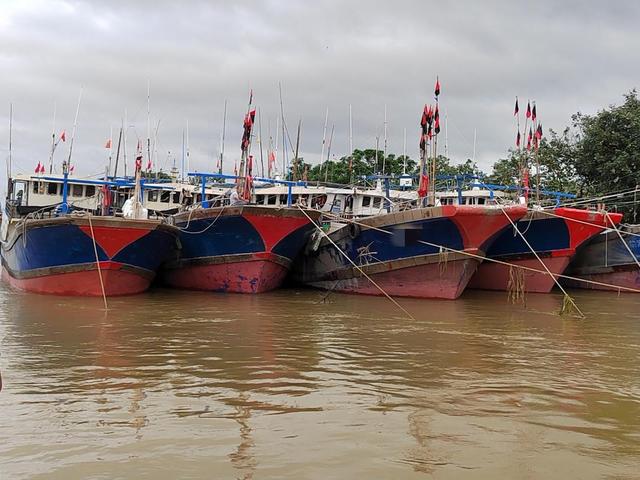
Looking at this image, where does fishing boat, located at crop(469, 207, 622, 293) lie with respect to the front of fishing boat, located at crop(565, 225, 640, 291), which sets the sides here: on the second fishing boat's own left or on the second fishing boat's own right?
on the second fishing boat's own right

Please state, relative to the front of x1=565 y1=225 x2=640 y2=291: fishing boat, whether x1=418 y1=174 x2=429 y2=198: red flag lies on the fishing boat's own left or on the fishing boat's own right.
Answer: on the fishing boat's own right

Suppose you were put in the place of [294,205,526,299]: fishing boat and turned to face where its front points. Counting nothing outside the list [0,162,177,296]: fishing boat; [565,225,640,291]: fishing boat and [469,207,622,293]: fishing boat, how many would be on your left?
2

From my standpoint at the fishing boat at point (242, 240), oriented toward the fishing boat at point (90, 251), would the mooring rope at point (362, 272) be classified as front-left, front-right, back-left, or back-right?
back-left

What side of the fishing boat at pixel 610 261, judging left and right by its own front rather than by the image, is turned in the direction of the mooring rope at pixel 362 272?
right

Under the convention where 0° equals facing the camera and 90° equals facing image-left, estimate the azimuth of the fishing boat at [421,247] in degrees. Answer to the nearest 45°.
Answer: approximately 315°

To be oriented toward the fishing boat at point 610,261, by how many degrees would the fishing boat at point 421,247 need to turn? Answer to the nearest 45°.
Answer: approximately 90° to its left

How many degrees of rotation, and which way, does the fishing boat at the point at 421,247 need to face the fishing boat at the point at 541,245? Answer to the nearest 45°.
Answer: approximately 90° to its left

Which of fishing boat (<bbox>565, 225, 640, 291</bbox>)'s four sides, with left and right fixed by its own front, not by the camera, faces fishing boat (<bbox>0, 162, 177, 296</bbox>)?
right

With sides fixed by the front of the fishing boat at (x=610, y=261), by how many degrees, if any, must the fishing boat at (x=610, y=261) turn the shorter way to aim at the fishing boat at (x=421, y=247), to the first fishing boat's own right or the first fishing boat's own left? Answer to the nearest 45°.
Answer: approximately 90° to the first fishing boat's own right

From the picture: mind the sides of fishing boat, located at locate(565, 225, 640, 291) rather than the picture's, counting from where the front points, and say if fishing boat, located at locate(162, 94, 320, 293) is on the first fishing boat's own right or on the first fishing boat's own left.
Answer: on the first fishing boat's own right
